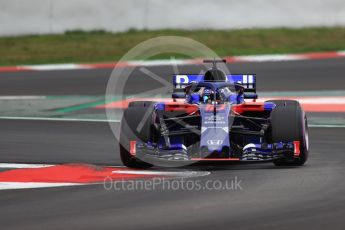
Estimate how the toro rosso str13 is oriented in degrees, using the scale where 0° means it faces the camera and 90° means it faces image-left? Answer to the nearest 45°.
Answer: approximately 0°
